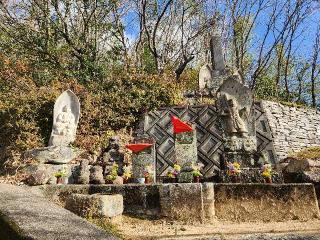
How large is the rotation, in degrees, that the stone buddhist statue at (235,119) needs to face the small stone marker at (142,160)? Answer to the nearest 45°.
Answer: approximately 45° to its right

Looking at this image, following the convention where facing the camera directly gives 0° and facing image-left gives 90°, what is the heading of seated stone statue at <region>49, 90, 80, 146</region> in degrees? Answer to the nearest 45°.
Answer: approximately 0°

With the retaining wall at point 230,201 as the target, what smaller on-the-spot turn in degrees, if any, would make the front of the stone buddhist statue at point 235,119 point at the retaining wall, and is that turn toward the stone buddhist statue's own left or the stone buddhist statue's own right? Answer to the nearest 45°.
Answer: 0° — it already faces it

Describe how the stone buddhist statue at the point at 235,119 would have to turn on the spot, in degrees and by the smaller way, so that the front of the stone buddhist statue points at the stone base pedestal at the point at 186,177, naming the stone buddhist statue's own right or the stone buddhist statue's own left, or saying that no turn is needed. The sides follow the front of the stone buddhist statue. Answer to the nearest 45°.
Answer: approximately 45° to the stone buddhist statue's own right

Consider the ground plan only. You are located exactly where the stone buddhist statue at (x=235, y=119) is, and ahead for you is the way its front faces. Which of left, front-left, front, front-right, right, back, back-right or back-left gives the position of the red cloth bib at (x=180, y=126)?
front-right

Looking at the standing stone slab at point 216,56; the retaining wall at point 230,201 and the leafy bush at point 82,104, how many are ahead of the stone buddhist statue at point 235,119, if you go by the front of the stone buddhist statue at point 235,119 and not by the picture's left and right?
1

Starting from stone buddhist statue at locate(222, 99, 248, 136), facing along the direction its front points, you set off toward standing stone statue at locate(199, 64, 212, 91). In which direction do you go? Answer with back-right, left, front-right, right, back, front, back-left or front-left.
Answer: back

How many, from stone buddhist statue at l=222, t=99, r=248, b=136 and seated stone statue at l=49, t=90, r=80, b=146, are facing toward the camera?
2

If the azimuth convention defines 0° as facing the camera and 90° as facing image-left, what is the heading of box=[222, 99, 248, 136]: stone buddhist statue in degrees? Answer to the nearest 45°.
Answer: approximately 0°
